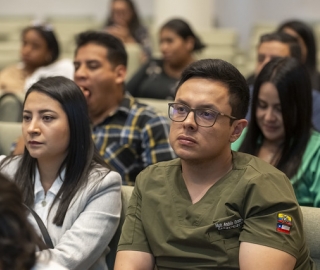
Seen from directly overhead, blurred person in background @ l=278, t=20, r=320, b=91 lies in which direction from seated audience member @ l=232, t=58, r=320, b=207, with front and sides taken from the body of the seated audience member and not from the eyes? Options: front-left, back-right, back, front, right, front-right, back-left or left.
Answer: back-right

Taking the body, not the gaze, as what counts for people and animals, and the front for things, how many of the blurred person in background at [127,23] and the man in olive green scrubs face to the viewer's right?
0

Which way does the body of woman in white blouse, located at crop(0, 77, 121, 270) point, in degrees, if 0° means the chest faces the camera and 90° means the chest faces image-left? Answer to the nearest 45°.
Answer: approximately 45°

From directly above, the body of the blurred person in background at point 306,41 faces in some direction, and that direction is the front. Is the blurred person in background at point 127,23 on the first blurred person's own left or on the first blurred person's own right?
on the first blurred person's own right

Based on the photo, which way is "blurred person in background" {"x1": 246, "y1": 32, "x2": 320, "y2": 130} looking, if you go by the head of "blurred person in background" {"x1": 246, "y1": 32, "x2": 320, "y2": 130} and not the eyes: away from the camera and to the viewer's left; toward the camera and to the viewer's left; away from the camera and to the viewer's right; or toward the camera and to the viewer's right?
toward the camera and to the viewer's left

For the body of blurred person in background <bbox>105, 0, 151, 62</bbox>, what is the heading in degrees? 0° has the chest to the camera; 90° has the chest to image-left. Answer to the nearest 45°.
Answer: approximately 45°

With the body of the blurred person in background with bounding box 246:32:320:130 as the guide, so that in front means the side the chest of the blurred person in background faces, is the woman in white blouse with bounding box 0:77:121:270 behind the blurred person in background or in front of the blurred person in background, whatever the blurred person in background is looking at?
in front

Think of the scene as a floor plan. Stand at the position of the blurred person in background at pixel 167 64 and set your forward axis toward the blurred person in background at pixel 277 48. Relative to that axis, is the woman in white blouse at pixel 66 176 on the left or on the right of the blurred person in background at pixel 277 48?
right

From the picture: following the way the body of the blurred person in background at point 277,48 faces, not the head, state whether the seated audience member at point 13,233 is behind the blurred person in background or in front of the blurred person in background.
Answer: in front

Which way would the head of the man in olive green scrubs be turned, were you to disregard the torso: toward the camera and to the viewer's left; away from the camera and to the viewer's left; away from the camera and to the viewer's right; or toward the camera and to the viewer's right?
toward the camera and to the viewer's left

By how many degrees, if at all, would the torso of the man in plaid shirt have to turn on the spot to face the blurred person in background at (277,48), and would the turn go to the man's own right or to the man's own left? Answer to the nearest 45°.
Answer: approximately 180°
